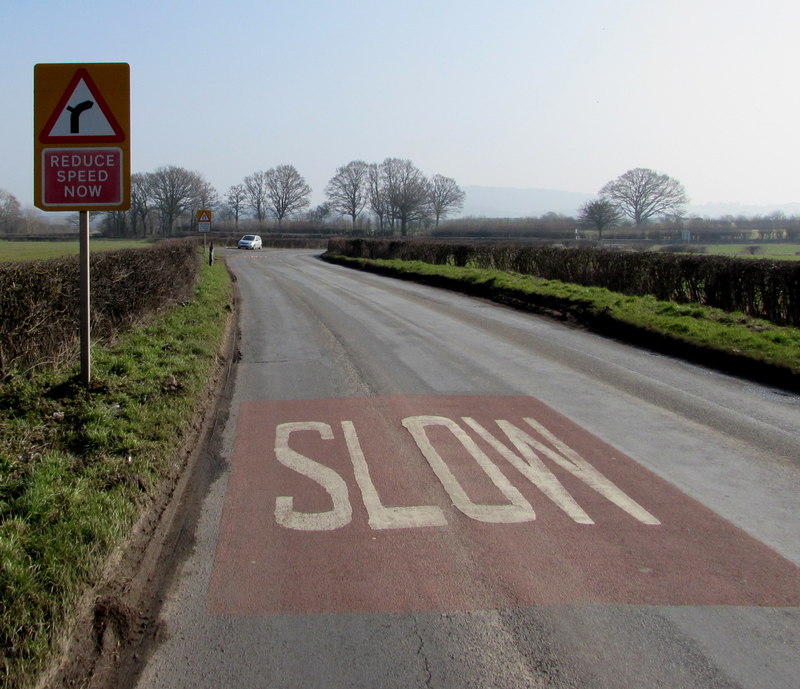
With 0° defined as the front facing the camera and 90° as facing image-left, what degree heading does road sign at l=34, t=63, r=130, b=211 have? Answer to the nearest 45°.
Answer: approximately 0°

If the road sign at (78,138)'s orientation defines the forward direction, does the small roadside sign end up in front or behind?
behind

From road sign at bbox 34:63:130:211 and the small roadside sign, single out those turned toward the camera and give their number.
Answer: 2

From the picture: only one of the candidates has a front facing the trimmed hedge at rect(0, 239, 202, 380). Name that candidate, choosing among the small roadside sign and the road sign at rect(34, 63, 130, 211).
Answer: the small roadside sign

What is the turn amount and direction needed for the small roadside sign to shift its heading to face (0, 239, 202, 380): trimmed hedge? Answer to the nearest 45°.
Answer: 0° — it already faces it

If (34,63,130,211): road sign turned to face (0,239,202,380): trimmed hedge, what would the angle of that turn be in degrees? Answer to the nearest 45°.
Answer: approximately 180°
